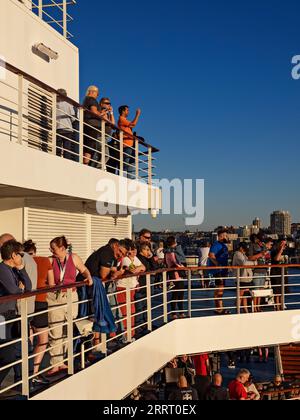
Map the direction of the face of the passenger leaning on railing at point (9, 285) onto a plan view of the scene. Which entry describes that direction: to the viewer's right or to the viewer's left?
to the viewer's right

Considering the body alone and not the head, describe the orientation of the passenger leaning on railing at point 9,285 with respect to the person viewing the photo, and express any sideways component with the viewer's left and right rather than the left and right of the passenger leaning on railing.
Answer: facing to the right of the viewer

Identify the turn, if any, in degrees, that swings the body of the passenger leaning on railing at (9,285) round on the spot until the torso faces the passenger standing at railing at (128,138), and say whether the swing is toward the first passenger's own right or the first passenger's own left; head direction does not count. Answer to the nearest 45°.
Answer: approximately 90° to the first passenger's own left

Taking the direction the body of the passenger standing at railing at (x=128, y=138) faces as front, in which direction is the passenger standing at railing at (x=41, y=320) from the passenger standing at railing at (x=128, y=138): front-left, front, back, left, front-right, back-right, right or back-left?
right

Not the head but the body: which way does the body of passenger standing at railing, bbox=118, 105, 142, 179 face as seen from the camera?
to the viewer's right

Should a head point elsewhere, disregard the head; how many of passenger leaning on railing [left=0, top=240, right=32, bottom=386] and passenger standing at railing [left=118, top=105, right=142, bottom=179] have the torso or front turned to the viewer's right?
2

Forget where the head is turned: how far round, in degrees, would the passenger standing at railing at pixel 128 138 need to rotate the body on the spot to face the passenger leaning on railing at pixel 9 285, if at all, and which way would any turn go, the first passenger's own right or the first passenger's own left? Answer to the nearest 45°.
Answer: approximately 90° to the first passenger's own right

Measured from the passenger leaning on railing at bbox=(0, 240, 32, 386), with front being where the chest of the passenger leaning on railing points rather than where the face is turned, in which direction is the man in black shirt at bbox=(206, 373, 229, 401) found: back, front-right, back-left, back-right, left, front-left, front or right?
front-left

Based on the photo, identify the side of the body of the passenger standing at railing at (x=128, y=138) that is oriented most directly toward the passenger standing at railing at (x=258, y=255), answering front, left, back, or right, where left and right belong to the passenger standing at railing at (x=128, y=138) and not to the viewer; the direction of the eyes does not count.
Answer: front
